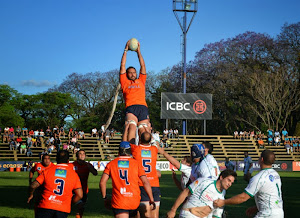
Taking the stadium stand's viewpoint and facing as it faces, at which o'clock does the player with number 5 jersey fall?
The player with number 5 jersey is roughly at 12 o'clock from the stadium stand.

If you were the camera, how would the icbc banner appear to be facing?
facing the viewer

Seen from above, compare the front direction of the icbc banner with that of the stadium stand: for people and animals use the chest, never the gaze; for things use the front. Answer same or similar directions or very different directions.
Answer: same or similar directions

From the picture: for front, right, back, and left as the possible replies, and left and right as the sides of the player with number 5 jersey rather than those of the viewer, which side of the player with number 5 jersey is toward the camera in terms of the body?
back

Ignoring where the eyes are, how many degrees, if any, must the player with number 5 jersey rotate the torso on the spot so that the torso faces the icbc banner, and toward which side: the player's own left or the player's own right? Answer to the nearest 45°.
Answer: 0° — they already face it

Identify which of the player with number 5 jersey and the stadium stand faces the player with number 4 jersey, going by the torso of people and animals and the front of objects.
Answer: the stadium stand

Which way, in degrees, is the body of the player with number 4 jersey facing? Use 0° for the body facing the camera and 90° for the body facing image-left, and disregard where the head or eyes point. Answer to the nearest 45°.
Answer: approximately 180°

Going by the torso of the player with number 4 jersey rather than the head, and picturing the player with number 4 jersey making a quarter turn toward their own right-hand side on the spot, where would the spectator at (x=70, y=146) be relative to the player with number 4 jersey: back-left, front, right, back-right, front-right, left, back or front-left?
left

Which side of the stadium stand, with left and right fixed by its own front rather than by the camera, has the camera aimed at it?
front

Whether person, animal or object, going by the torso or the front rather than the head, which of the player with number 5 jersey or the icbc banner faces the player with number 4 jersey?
the icbc banner

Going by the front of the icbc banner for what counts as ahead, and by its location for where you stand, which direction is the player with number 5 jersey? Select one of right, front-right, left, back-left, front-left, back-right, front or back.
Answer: front

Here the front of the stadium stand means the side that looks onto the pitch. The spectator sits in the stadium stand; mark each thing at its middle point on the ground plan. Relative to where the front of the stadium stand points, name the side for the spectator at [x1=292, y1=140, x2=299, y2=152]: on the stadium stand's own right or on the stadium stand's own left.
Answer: on the stadium stand's own left

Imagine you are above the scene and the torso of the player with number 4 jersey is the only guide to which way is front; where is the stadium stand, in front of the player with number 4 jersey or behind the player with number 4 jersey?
in front

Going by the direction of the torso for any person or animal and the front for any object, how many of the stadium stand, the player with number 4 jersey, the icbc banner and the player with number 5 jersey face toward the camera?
2

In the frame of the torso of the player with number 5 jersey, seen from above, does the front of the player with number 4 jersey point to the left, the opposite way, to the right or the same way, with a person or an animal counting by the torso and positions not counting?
the same way

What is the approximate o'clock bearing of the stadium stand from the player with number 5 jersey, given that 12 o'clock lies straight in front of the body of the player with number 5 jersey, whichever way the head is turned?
The stadium stand is roughly at 12 o'clock from the player with number 5 jersey.
